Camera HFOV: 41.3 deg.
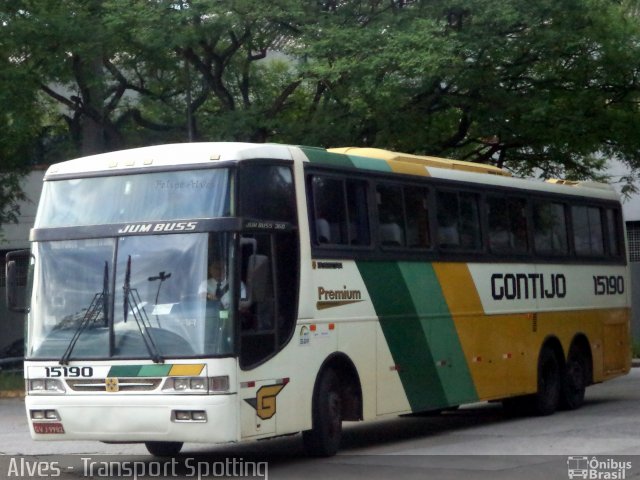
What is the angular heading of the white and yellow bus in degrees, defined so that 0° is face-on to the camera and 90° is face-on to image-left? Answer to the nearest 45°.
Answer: approximately 45°

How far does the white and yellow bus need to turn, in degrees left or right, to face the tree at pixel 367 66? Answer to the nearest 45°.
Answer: approximately 135° to its right
